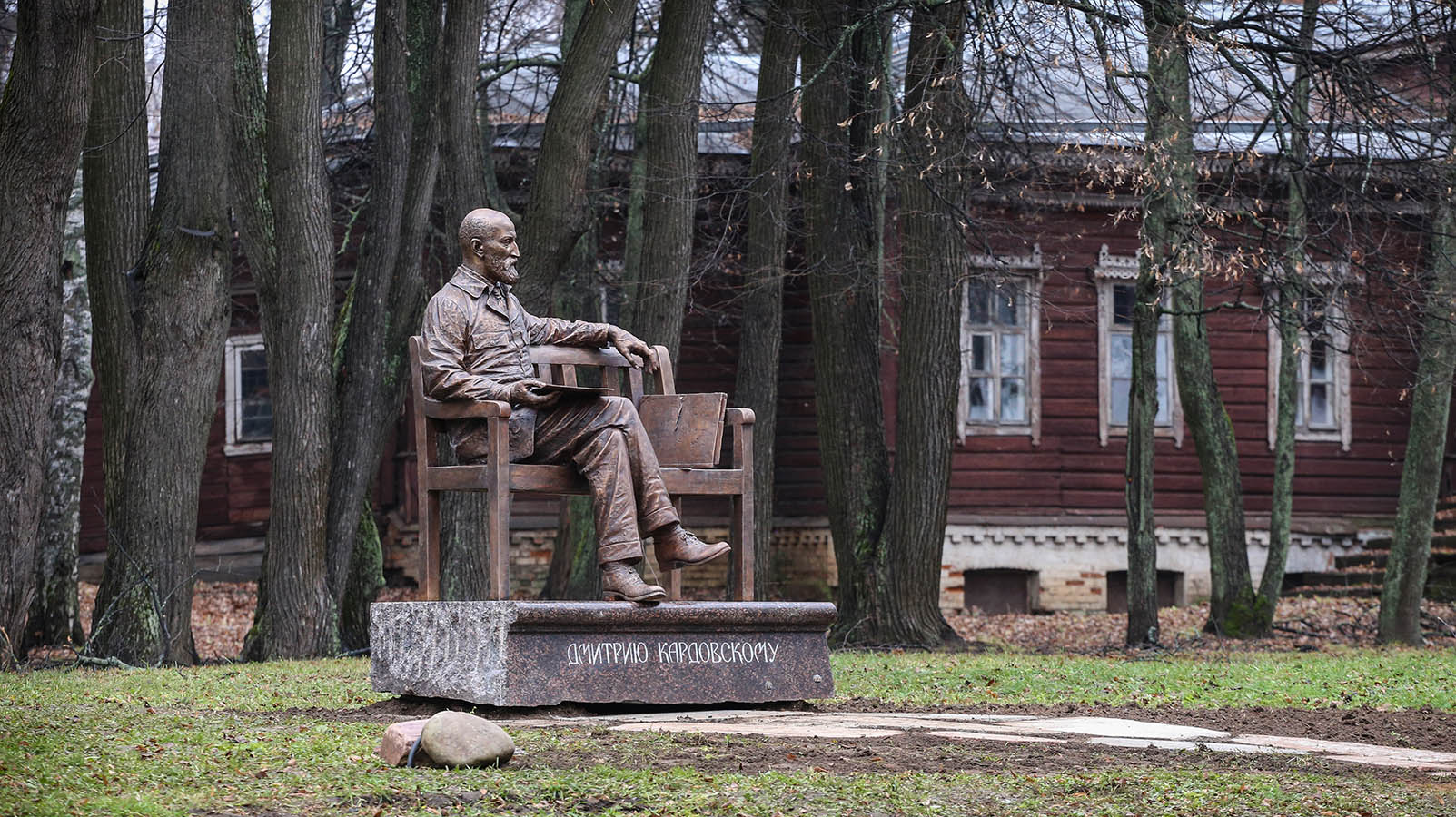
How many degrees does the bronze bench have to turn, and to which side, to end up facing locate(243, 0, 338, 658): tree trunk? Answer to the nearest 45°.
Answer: approximately 135° to its left

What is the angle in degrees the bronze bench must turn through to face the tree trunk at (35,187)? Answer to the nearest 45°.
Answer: approximately 135° to its right

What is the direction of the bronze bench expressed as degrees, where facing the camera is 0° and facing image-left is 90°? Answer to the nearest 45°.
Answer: approximately 315°

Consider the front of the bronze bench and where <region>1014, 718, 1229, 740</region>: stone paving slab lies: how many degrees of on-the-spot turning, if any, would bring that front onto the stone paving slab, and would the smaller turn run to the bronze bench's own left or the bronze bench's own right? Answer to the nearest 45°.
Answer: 0° — it already faces it

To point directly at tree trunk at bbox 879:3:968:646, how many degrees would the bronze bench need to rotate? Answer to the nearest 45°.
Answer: approximately 90° to its left

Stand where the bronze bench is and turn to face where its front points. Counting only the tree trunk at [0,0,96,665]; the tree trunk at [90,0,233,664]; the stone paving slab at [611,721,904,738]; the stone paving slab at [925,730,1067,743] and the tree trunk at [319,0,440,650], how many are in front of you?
2

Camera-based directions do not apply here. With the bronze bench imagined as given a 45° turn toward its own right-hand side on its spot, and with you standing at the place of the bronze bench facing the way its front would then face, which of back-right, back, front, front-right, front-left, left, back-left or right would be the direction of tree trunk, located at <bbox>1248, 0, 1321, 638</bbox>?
back-left

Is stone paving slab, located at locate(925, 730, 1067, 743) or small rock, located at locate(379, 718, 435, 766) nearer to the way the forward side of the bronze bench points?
the stone paving slab

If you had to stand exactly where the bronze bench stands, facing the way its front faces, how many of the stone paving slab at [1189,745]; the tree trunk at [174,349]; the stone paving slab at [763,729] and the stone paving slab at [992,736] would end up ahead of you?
3

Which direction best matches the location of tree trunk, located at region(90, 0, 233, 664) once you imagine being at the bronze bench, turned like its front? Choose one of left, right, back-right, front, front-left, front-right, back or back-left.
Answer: back

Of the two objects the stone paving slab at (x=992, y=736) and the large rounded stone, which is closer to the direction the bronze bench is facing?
the stone paving slab
